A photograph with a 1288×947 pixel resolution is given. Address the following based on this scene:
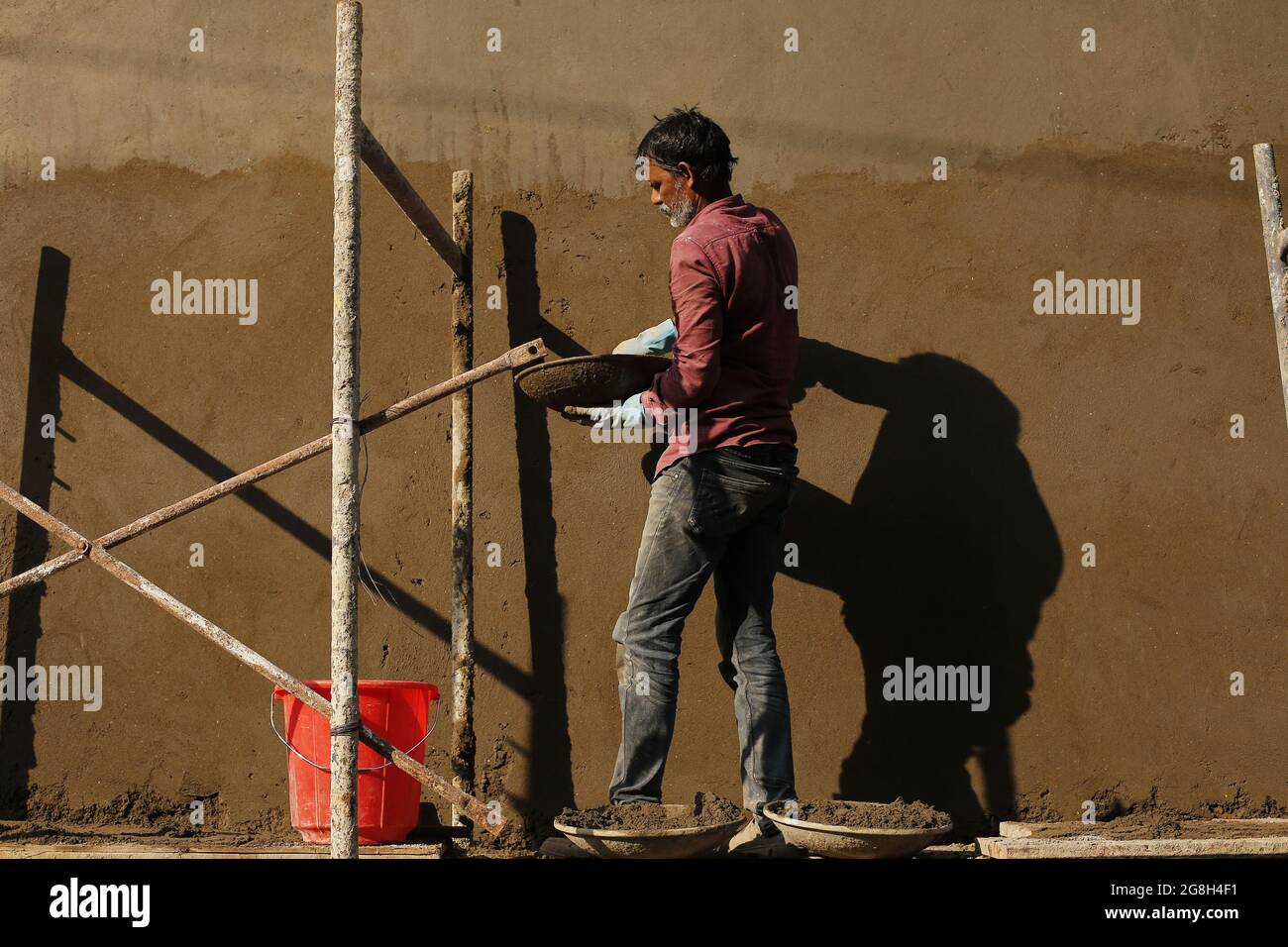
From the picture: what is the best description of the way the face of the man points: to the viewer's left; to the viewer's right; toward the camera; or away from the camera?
to the viewer's left

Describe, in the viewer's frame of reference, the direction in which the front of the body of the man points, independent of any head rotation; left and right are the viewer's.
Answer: facing away from the viewer and to the left of the viewer

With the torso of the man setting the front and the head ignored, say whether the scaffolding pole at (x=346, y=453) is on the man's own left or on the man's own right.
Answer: on the man's own left

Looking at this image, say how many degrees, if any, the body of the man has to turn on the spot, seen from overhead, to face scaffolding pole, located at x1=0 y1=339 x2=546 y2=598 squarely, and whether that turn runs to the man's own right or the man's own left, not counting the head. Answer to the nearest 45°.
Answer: approximately 45° to the man's own left

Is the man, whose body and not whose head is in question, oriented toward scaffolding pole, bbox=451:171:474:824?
yes

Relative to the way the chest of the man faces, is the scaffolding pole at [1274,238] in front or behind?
behind
